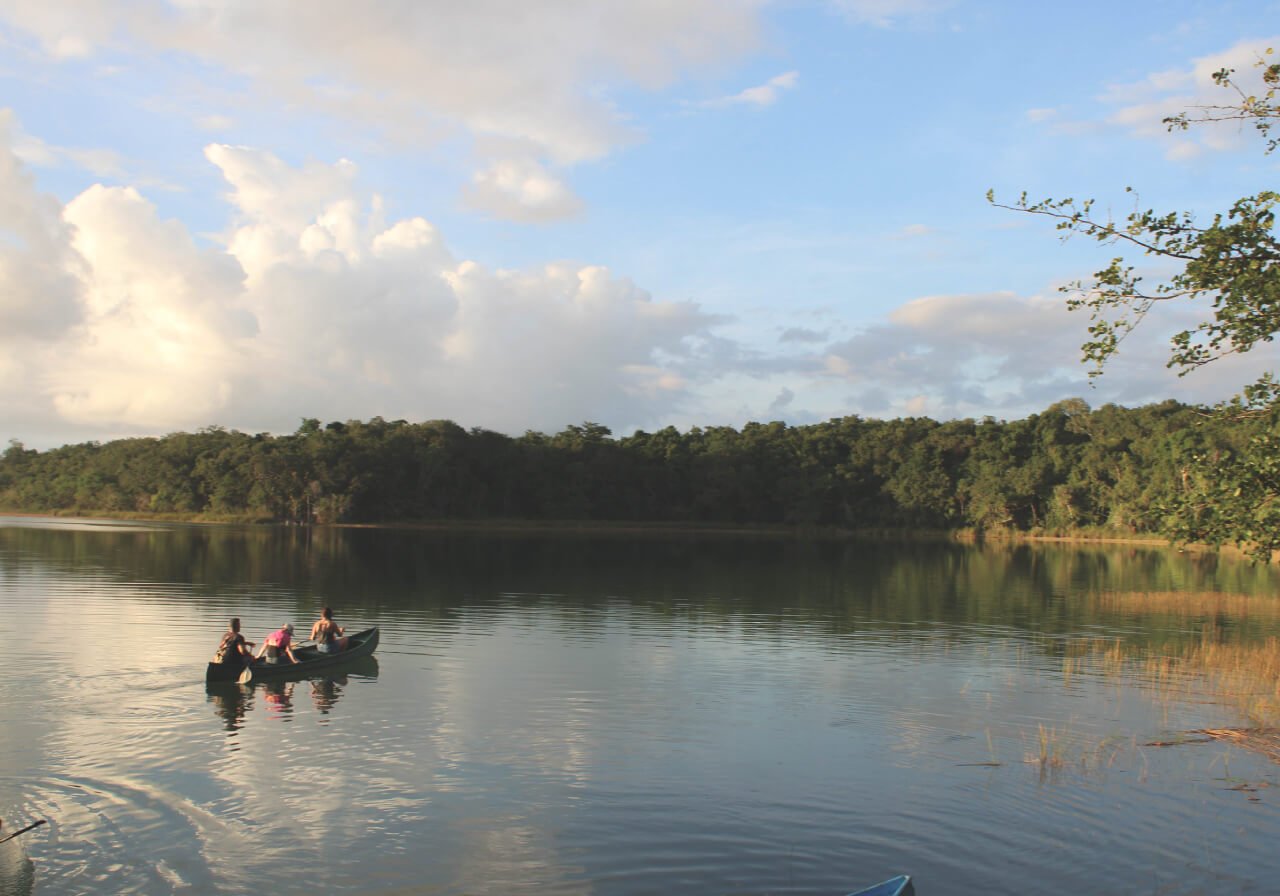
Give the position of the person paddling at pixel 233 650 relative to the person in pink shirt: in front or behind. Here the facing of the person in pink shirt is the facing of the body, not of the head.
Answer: behind

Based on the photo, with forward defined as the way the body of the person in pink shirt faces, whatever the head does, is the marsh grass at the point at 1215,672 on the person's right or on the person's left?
on the person's right

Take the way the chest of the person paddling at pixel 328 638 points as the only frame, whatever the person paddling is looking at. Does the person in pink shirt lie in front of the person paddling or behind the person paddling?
behind

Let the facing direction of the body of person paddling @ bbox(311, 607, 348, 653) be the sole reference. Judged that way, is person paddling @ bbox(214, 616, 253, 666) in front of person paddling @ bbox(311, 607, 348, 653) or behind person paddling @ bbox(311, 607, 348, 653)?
behind

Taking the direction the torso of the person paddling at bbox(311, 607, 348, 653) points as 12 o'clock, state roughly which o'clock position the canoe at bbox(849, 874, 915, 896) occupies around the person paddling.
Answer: The canoe is roughly at 4 o'clock from the person paddling.

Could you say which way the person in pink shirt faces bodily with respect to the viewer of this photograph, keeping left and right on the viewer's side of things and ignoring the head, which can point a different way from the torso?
facing away from the viewer and to the right of the viewer

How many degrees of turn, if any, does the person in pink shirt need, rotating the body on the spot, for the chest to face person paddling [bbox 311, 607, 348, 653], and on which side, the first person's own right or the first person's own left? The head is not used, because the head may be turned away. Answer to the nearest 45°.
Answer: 0° — they already face them

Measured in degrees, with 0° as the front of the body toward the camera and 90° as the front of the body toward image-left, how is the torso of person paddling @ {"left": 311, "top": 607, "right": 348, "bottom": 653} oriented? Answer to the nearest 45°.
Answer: approximately 225°
